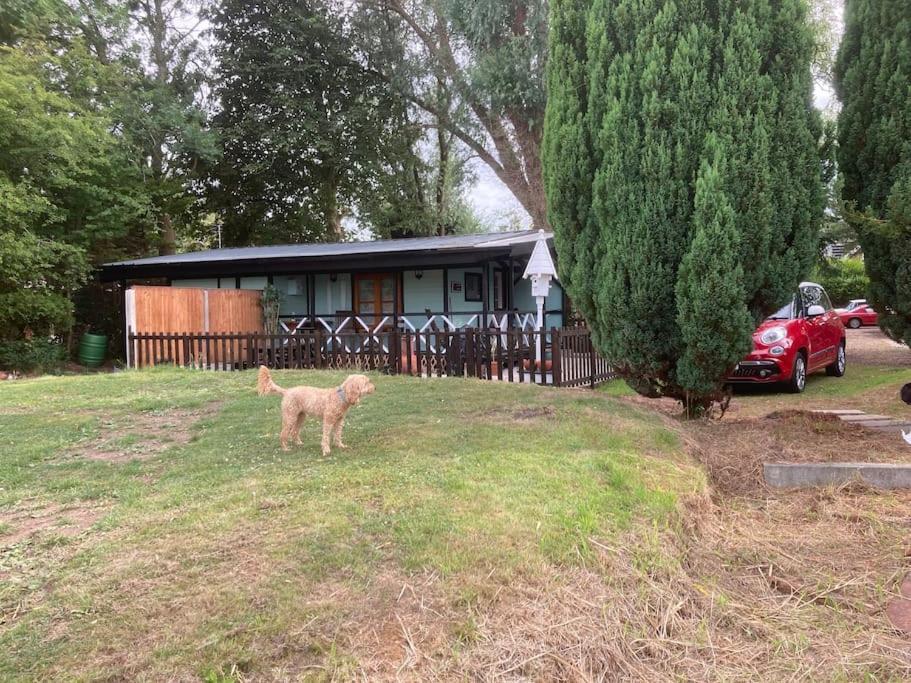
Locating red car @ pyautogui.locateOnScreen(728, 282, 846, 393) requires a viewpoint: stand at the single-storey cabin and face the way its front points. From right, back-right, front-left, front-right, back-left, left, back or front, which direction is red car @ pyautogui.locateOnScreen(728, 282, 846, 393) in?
front-left

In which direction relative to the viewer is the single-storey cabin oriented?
toward the camera

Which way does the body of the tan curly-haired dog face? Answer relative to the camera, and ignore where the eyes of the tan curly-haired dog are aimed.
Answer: to the viewer's right

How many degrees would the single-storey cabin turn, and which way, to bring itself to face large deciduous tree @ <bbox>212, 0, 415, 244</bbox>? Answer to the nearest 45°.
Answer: approximately 180°

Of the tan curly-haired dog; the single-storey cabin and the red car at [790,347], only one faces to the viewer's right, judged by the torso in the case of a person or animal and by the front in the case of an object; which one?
the tan curly-haired dog

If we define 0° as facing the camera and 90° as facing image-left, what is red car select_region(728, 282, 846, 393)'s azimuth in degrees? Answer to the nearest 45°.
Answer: approximately 45°

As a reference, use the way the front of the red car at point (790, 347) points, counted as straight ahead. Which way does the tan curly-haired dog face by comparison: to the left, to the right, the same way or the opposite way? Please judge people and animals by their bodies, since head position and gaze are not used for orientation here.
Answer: the opposite way

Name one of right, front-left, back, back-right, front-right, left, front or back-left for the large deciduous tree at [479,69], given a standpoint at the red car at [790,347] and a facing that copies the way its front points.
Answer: right

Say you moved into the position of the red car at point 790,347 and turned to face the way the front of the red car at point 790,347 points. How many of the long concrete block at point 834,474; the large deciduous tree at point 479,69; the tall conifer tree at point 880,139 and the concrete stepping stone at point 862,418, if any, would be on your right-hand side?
1

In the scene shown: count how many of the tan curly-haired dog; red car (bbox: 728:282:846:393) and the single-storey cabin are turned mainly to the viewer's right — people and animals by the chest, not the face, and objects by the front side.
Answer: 1

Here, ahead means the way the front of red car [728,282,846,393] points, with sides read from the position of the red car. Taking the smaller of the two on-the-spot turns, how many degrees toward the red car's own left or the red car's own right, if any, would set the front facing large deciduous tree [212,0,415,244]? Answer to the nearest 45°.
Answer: approximately 90° to the red car's own right

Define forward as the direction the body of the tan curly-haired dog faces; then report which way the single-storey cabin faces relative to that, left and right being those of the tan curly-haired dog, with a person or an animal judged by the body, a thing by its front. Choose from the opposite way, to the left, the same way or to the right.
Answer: to the right

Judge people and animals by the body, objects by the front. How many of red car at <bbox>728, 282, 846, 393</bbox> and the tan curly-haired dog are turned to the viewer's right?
1

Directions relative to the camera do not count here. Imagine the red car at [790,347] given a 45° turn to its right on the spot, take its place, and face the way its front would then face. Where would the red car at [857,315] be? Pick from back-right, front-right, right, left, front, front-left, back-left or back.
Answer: right
